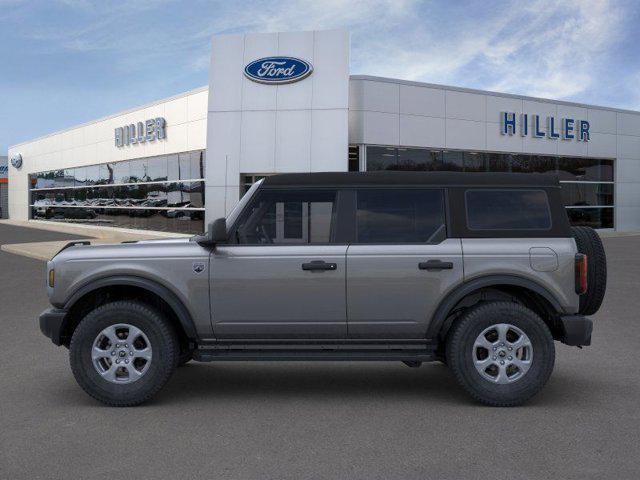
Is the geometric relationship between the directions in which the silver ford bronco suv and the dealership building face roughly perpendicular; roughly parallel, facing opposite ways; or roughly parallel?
roughly perpendicular

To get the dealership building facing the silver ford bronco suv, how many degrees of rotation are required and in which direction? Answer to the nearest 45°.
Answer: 0° — it already faces it

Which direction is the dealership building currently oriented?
toward the camera

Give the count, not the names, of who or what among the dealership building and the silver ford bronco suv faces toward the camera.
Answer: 1

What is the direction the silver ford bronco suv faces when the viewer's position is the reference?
facing to the left of the viewer

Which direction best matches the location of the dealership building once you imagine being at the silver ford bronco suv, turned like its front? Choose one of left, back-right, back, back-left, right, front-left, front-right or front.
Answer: right
